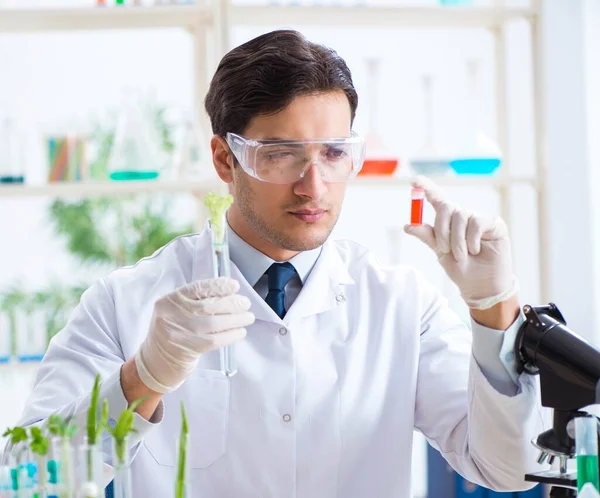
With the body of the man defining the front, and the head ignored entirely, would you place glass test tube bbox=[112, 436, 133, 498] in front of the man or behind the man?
in front

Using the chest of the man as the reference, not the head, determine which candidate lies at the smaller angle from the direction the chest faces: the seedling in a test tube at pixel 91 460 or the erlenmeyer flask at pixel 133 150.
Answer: the seedling in a test tube

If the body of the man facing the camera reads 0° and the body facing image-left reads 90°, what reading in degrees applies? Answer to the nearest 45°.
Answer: approximately 0°

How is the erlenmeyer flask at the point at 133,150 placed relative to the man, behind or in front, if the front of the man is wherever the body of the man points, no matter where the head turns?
behind

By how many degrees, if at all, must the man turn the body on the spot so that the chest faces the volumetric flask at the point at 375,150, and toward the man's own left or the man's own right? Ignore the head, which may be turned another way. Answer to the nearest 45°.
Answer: approximately 180°

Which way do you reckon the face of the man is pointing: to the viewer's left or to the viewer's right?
to the viewer's right

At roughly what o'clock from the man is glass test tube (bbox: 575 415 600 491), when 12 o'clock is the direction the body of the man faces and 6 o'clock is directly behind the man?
The glass test tube is roughly at 11 o'clock from the man.

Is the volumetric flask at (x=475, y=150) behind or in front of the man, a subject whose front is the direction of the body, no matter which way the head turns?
behind

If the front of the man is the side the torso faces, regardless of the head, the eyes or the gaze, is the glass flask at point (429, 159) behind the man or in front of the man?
behind

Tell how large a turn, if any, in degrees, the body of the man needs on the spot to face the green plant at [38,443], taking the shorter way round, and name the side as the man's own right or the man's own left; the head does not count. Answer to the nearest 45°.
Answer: approximately 45° to the man's own right
